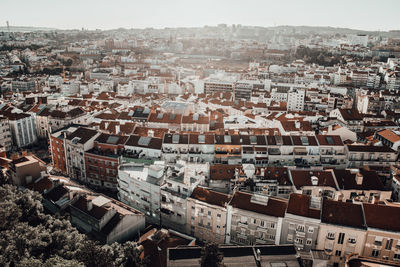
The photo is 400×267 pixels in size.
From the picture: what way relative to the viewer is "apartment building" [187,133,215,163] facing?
toward the camera

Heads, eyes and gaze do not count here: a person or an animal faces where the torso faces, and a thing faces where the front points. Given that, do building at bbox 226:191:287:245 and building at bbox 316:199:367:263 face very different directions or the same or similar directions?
same or similar directions

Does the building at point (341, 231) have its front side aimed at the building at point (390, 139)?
no

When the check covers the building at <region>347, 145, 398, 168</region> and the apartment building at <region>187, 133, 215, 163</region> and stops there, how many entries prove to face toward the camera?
2

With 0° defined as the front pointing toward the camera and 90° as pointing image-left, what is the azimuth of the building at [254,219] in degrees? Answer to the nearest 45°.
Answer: approximately 0°

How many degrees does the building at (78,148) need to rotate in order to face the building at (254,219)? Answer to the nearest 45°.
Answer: approximately 90° to its left

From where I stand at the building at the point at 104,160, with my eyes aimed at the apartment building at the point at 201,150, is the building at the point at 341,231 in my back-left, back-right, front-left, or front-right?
front-right

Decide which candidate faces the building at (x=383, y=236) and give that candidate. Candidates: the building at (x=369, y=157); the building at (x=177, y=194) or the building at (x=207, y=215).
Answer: the building at (x=369, y=157)

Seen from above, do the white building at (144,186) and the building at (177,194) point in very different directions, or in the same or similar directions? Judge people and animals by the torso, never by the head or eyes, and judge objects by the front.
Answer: same or similar directions

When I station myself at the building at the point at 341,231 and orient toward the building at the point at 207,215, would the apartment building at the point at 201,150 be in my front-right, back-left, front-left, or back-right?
front-right

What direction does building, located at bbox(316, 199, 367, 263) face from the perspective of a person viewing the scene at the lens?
facing the viewer

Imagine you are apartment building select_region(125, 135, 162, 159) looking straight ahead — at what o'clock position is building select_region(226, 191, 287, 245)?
The building is roughly at 11 o'clock from the apartment building.

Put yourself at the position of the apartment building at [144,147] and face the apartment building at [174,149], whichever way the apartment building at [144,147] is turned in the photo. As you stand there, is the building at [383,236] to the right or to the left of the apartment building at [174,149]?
right

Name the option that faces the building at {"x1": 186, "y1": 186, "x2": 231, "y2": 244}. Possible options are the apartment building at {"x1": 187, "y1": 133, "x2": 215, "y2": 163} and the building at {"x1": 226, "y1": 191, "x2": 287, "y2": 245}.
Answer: the apartment building

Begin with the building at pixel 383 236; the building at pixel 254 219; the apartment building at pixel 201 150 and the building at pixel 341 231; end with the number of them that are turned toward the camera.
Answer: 4

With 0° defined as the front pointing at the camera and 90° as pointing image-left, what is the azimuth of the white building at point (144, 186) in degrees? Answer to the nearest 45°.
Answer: approximately 45°
